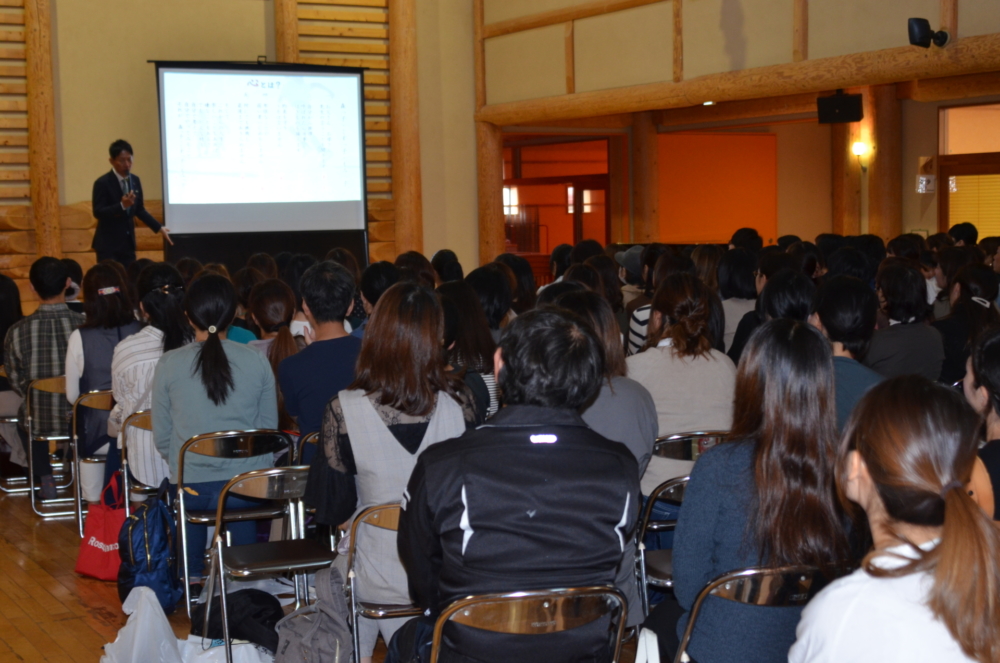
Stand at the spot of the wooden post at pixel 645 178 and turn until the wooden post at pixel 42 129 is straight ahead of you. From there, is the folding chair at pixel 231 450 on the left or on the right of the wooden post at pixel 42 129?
left

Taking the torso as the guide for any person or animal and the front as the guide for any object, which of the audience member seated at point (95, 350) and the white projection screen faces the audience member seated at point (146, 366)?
the white projection screen

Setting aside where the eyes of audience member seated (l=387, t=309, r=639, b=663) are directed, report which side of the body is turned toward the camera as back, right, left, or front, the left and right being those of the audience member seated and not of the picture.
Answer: back

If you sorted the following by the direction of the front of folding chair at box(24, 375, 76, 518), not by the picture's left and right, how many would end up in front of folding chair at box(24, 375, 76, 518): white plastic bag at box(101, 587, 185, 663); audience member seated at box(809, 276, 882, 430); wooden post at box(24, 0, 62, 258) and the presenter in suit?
2

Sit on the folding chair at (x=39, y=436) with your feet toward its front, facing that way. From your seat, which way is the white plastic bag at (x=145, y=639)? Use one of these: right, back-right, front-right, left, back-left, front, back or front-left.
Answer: back

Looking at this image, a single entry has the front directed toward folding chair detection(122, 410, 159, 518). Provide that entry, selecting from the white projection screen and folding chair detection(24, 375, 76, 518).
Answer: the white projection screen

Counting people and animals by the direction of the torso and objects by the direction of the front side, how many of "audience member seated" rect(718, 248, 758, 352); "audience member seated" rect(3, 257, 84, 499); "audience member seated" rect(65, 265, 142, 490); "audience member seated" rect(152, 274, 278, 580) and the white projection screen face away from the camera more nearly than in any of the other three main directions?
4

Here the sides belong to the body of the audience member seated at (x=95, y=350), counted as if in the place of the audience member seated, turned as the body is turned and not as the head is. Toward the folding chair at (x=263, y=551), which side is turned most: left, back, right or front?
back

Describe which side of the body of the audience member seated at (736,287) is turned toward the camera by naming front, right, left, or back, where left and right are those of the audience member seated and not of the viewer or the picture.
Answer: back

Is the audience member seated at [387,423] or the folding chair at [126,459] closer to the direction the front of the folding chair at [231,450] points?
the folding chair

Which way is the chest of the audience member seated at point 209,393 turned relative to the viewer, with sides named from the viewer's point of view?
facing away from the viewer

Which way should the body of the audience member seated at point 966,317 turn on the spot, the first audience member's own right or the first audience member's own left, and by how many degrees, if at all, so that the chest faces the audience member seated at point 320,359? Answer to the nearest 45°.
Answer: approximately 90° to the first audience member's own left

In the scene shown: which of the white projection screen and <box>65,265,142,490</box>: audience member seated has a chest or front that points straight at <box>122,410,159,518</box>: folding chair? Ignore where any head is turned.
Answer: the white projection screen

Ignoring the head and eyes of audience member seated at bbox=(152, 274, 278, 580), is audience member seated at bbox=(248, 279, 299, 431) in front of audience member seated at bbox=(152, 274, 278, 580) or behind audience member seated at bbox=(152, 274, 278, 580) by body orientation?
in front

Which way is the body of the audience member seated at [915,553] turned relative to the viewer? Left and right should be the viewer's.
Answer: facing away from the viewer and to the left of the viewer

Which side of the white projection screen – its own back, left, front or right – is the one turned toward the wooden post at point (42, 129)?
right

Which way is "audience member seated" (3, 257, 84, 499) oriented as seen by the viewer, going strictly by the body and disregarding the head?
away from the camera

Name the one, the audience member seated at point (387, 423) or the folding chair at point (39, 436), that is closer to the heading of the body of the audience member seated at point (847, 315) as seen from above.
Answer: the folding chair
